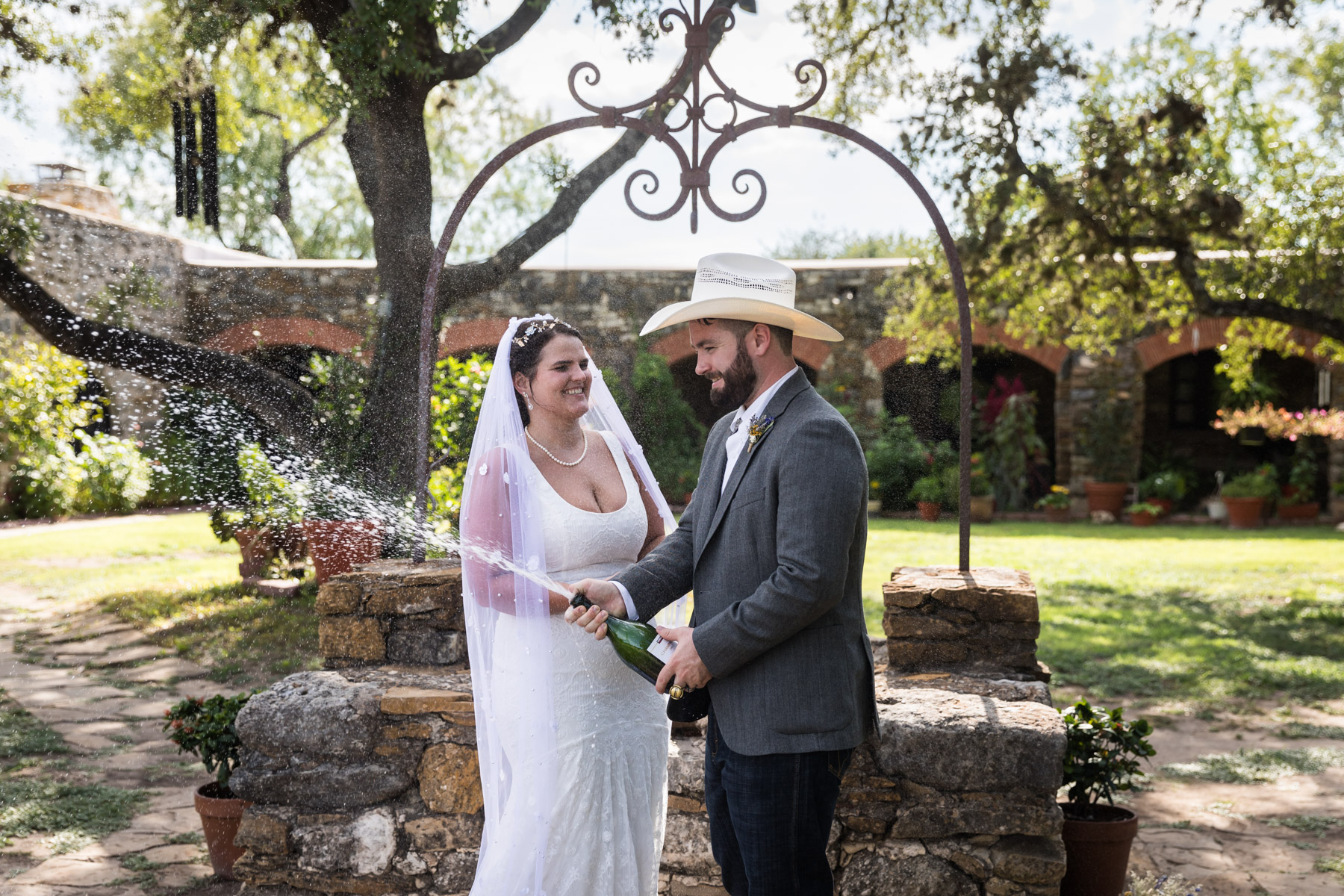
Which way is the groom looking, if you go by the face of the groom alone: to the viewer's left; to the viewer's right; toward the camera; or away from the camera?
to the viewer's left

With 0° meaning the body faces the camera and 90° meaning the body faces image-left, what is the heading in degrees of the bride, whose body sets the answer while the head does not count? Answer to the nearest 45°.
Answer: approximately 315°

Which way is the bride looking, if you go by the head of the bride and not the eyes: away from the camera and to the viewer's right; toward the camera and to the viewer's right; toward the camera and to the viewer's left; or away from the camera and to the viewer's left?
toward the camera and to the viewer's right

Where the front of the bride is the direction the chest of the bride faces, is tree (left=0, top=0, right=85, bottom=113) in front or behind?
behind

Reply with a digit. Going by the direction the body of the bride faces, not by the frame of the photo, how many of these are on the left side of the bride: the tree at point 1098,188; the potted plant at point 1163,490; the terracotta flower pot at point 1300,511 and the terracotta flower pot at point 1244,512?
4

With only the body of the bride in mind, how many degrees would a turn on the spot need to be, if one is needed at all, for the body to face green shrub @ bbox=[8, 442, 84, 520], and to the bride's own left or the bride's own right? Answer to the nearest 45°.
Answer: approximately 180°

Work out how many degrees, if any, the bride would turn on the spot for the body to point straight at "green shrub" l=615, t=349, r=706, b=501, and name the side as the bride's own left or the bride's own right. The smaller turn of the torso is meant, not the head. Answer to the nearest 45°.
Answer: approximately 135° to the bride's own left

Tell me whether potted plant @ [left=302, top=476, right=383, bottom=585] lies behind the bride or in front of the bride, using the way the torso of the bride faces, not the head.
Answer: behind

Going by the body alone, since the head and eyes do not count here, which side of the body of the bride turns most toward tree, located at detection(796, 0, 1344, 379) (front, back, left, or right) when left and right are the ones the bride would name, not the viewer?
left

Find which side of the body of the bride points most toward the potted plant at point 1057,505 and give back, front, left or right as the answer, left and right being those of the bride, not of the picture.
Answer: left

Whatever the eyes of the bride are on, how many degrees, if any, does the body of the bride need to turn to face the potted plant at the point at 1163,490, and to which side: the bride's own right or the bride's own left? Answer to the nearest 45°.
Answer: approximately 90° to the bride's own left

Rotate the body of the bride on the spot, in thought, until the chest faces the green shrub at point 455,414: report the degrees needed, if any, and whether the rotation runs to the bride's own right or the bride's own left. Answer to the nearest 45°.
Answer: approximately 135° to the bride's own left

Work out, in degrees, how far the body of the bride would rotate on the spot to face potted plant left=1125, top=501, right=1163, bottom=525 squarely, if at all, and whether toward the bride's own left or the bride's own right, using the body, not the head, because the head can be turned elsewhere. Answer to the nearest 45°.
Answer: approximately 90° to the bride's own left
